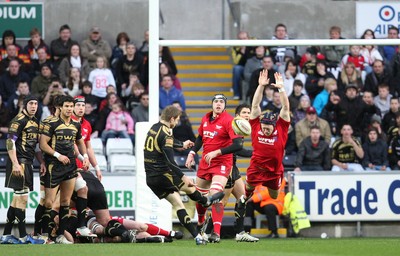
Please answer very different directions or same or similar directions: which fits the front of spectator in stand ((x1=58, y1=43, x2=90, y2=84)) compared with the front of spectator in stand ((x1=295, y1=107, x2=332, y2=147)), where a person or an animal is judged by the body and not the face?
same or similar directions

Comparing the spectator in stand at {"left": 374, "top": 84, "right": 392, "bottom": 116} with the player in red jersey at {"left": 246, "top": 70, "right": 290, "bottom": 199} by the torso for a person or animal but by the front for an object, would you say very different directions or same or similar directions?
same or similar directions

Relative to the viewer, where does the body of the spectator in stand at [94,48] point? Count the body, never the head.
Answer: toward the camera

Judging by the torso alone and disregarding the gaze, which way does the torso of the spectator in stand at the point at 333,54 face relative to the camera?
toward the camera

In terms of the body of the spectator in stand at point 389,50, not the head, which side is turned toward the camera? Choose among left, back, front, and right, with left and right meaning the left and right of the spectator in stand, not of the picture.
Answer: front

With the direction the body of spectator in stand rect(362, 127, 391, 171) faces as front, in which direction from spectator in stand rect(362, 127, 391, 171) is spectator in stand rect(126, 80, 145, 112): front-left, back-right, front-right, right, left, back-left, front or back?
right

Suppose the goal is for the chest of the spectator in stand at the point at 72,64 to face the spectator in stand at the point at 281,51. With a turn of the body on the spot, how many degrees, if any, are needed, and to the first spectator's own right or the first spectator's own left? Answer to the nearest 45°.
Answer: approximately 90° to the first spectator's own left

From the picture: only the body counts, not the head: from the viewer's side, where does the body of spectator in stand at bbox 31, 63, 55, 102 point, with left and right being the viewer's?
facing the viewer

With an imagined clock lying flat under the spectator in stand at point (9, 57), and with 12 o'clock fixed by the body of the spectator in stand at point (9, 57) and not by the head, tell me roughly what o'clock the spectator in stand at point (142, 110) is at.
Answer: the spectator in stand at point (142, 110) is roughly at 10 o'clock from the spectator in stand at point (9, 57).
